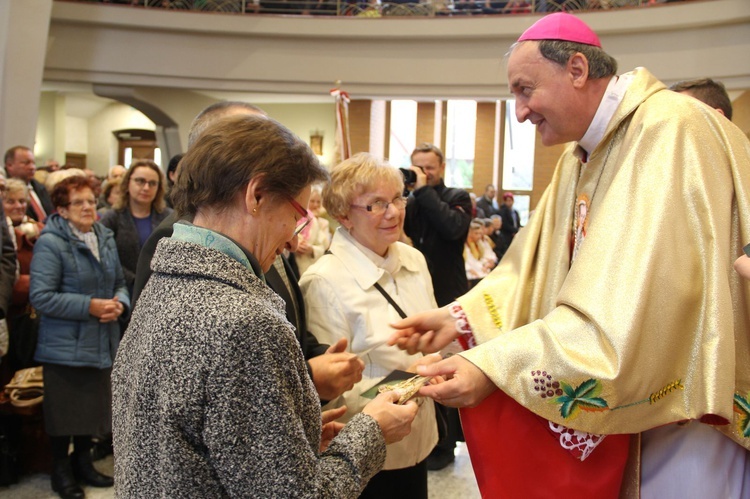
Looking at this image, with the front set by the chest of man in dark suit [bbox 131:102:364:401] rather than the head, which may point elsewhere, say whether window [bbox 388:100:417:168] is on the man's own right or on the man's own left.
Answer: on the man's own left

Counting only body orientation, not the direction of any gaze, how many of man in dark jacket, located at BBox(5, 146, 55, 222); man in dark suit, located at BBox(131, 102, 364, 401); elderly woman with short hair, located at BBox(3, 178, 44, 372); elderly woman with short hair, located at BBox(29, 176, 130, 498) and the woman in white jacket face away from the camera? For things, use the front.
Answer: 0

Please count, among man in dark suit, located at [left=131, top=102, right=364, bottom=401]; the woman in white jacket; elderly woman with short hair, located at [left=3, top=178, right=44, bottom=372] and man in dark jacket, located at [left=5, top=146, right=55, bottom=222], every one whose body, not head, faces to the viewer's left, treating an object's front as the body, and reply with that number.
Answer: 0

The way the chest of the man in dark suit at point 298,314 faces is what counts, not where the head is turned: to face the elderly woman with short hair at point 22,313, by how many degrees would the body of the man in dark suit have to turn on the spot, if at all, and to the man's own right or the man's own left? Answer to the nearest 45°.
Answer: approximately 180°

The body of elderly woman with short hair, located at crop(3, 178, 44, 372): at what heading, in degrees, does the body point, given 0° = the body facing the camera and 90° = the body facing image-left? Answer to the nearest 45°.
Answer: approximately 315°

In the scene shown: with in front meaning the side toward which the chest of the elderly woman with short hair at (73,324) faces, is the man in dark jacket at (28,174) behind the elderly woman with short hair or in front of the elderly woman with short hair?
behind

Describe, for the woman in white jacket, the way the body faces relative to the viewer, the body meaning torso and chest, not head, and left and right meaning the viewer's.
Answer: facing the viewer and to the right of the viewer

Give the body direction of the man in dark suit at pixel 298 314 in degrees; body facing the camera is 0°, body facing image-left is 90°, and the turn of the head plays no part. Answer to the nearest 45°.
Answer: approximately 315°

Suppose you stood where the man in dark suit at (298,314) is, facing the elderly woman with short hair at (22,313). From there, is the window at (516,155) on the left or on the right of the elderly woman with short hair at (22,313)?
right

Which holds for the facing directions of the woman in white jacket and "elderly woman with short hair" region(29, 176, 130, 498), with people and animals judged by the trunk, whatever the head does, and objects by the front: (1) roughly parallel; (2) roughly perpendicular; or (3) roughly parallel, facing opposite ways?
roughly parallel

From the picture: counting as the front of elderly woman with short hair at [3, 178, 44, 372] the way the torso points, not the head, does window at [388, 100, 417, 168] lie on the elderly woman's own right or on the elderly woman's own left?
on the elderly woman's own left

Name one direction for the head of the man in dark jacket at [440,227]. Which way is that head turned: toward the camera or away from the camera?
toward the camera

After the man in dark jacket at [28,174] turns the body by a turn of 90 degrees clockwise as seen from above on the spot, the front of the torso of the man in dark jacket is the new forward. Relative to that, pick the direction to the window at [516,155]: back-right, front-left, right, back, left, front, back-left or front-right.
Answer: back
